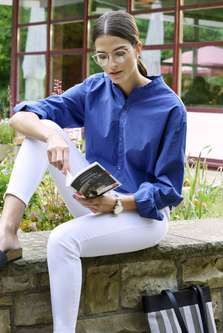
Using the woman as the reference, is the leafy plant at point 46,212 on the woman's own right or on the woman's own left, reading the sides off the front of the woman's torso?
on the woman's own right

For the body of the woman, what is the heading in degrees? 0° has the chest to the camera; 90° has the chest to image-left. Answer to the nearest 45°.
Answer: approximately 45°

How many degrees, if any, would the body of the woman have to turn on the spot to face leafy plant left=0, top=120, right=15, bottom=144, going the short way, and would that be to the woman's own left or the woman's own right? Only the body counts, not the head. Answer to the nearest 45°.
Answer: approximately 135° to the woman's own right

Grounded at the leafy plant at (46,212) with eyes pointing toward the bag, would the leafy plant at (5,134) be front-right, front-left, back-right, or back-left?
back-left
